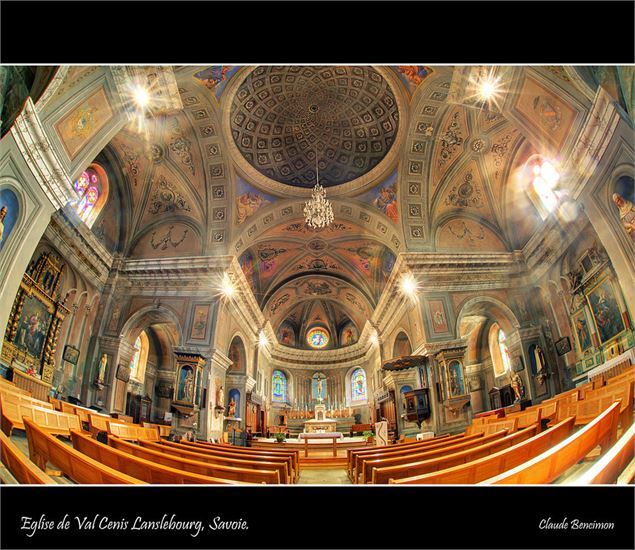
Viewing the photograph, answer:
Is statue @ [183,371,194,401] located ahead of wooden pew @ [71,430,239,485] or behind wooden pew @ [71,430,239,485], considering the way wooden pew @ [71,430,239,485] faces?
ahead

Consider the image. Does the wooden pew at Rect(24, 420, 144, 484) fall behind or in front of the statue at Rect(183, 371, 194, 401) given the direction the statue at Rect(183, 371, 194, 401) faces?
in front

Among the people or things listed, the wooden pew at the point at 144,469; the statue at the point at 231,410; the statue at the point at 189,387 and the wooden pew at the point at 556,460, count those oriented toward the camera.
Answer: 2

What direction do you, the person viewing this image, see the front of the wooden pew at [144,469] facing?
facing away from the viewer and to the right of the viewer

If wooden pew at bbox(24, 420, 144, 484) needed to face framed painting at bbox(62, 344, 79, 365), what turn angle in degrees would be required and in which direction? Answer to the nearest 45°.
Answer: approximately 45° to its left

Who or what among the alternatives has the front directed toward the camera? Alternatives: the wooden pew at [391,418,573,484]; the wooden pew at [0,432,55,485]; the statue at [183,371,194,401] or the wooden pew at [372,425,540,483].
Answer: the statue

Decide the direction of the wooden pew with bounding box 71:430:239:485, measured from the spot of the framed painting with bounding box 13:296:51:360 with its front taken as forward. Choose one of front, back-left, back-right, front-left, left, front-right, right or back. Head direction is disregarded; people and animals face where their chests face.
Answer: front-right

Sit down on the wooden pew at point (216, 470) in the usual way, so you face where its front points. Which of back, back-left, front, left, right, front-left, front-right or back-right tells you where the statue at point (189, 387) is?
front-left

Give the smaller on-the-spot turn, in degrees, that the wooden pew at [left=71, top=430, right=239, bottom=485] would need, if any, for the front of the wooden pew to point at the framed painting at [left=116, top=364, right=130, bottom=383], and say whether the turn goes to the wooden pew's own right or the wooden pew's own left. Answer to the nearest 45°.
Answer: approximately 45° to the wooden pew's own left

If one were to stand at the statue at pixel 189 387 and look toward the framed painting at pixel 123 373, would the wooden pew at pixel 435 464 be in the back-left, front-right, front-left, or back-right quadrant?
back-left
